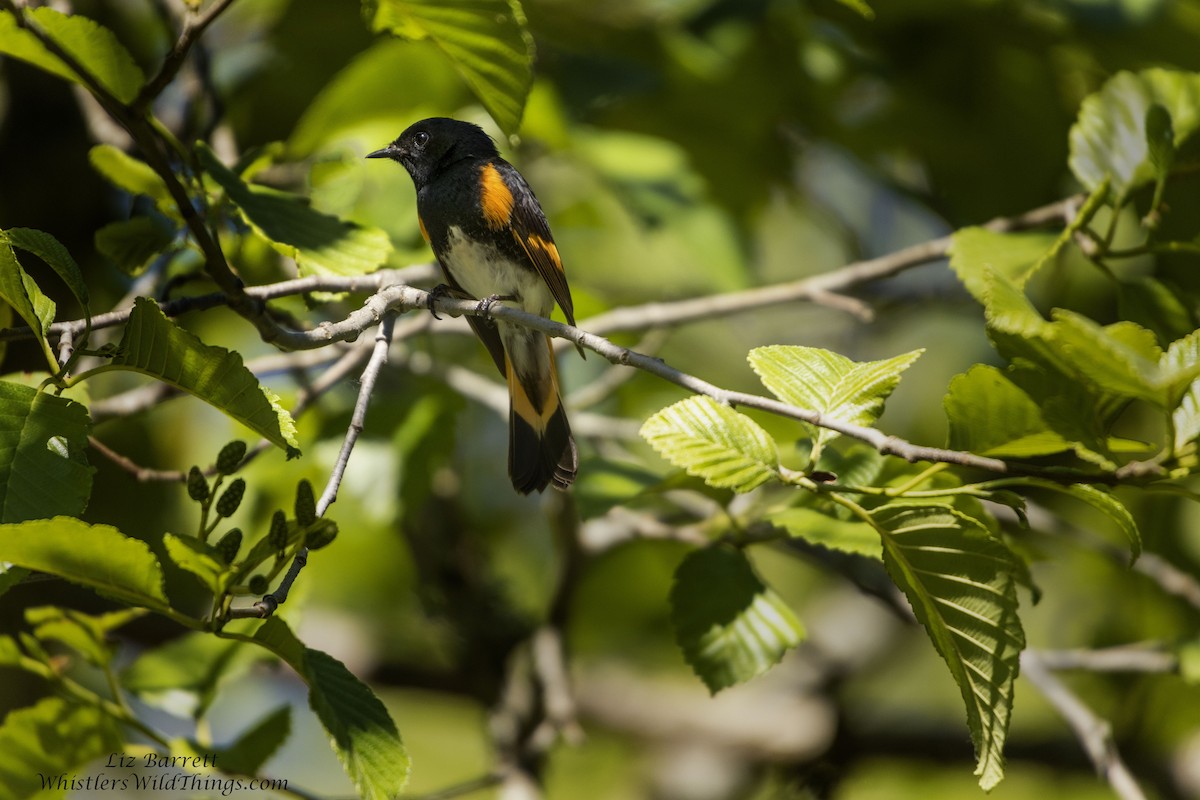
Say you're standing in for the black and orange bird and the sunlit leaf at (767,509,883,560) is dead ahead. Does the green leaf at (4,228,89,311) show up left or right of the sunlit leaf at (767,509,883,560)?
right

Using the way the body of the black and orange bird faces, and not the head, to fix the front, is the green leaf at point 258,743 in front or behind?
in front

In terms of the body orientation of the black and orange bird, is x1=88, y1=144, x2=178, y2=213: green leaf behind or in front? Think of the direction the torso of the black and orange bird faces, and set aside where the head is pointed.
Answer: in front

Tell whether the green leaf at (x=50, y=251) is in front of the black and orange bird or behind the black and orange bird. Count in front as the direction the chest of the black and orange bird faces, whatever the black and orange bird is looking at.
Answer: in front
